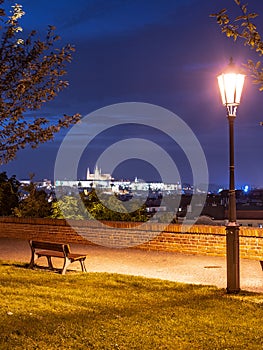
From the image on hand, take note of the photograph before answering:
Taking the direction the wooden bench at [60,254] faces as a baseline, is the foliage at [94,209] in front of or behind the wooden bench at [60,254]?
in front

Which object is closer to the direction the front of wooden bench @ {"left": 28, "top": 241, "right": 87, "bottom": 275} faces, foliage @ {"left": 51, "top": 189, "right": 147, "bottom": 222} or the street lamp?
the foliage

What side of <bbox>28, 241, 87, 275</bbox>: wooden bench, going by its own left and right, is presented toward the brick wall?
front

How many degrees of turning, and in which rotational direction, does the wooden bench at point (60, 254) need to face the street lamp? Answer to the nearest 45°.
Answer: approximately 90° to its right

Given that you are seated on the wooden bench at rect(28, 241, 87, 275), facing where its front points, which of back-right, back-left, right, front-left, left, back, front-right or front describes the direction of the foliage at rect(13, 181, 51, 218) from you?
front-left

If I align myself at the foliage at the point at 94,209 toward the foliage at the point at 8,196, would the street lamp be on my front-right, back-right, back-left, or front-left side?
back-left

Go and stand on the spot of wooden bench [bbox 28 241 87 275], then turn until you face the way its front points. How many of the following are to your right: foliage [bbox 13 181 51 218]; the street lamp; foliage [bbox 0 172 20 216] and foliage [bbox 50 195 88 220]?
1

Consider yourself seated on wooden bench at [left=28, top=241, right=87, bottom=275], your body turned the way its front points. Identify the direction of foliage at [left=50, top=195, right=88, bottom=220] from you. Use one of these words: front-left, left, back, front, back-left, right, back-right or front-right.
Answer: front-left

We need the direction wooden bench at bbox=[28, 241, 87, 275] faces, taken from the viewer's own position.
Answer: facing away from the viewer and to the right of the viewer

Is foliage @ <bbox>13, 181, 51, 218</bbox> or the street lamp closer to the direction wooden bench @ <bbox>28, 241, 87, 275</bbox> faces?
the foliage

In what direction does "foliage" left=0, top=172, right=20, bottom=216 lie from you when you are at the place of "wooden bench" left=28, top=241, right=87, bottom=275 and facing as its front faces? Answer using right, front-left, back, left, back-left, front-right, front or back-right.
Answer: front-left

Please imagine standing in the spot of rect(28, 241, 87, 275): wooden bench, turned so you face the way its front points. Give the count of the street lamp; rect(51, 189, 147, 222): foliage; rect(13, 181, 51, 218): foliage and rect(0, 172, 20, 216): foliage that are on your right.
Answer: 1

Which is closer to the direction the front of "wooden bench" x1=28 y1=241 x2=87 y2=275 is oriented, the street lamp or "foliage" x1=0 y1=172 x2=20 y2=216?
the foliage
